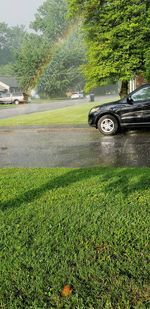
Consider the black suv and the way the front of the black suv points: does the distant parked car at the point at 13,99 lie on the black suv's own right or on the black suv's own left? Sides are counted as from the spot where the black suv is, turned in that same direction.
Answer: on the black suv's own right

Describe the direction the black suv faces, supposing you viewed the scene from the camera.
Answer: facing to the left of the viewer
